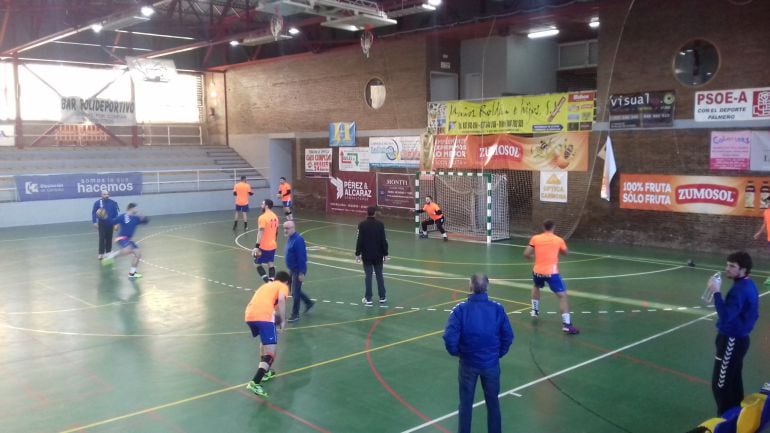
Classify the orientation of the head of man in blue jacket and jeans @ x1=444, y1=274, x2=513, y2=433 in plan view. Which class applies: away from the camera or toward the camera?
away from the camera

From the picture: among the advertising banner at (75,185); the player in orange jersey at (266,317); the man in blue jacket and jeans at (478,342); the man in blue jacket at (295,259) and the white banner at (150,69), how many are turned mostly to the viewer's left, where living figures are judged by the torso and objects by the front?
1

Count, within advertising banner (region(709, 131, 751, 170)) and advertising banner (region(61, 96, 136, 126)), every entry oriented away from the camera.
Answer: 0

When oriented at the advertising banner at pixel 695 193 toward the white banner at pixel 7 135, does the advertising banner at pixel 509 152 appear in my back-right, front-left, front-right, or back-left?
front-right

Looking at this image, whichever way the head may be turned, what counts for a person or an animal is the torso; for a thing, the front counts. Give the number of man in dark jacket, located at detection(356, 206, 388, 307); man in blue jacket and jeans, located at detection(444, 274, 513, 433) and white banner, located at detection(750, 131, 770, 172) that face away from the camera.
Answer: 2

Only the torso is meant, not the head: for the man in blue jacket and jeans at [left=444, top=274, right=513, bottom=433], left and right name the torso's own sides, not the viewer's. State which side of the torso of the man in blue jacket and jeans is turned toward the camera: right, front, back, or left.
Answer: back

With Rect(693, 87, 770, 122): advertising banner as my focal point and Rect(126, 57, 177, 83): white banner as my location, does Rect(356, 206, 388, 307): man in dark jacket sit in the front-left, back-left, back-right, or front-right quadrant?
front-right

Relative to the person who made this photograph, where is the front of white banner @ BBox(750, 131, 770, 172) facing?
facing the viewer

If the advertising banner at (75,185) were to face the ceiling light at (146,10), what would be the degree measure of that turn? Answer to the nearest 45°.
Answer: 0° — it already faces it

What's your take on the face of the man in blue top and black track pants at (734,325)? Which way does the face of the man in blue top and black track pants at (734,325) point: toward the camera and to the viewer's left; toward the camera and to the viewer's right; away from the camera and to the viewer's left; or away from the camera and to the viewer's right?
toward the camera and to the viewer's left
